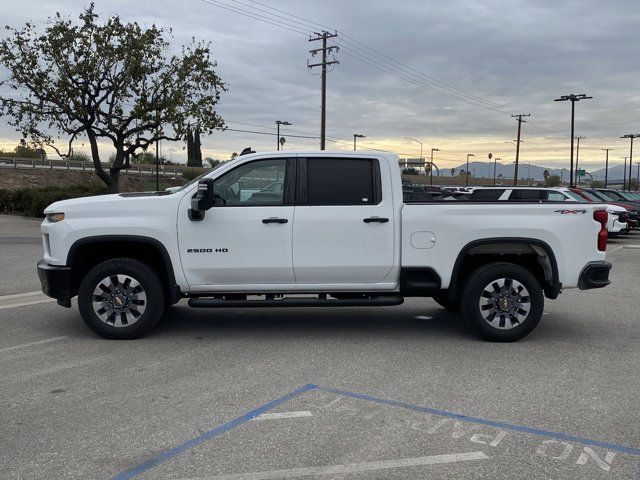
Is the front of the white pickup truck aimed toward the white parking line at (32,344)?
yes

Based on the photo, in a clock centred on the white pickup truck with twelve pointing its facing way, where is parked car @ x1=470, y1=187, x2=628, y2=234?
The parked car is roughly at 4 o'clock from the white pickup truck.

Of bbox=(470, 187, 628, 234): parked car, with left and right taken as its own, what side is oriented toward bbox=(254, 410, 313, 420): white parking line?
right

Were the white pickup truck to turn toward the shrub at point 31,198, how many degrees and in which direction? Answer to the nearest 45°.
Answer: approximately 45° to its right

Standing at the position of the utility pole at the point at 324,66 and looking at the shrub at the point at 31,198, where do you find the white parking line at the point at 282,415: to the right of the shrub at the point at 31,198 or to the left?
left

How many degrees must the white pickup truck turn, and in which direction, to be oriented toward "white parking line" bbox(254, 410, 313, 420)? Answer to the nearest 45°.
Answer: approximately 90° to its left

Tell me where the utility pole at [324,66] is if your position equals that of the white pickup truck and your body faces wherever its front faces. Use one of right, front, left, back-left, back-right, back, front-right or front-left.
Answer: right

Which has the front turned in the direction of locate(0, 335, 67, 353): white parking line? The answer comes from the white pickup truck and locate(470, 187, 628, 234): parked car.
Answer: the white pickup truck

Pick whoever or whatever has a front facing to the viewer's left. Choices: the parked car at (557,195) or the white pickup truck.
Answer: the white pickup truck

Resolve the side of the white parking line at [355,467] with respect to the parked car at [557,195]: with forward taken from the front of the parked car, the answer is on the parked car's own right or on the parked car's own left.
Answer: on the parked car's own right

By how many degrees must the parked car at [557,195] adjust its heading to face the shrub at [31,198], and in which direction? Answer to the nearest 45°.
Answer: approximately 180°

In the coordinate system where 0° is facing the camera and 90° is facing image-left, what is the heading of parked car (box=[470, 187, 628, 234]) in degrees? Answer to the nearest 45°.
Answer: approximately 270°

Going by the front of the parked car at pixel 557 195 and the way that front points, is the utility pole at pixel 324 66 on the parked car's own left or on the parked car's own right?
on the parked car's own left

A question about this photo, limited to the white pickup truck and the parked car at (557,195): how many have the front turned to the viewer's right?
1

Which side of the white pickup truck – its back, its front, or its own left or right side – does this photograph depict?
left

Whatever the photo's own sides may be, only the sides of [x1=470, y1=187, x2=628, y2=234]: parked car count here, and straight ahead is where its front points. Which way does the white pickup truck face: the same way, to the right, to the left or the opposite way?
the opposite way
